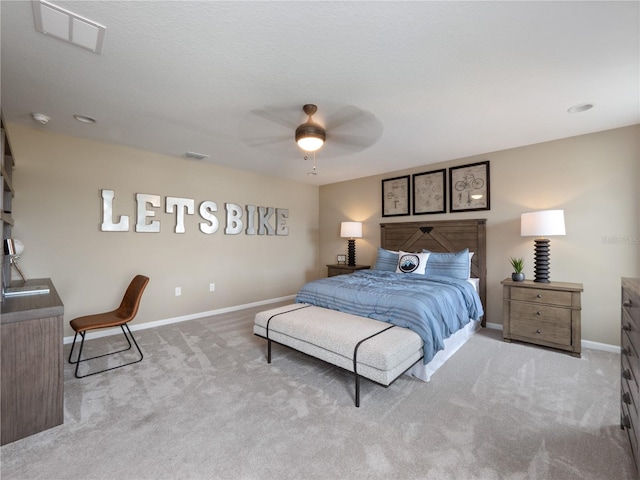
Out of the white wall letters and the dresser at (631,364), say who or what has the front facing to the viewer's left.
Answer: the dresser

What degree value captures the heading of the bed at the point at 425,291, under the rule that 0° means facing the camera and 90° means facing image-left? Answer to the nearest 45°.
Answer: approximately 45°

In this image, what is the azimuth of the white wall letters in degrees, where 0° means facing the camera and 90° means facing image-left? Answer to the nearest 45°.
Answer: approximately 315°

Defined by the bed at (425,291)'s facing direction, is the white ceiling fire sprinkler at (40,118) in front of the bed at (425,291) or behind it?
in front

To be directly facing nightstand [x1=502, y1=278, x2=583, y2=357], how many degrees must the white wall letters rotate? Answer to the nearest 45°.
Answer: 0° — it already faces it

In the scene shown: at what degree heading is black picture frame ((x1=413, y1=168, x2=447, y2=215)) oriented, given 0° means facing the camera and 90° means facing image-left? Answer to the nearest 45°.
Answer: approximately 45°

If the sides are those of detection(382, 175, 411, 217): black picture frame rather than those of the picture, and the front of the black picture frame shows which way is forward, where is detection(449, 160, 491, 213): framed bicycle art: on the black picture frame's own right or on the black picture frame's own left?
on the black picture frame's own left

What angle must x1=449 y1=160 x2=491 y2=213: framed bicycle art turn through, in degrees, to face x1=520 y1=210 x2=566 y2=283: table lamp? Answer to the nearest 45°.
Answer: approximately 90° to its left

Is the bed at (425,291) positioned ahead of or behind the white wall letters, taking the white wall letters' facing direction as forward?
ahead

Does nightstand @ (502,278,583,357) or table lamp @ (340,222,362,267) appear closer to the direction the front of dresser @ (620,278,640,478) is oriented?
the table lamp

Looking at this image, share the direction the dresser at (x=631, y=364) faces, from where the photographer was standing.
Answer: facing to the left of the viewer

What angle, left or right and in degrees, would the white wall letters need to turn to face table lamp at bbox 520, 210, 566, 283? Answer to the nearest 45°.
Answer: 0° — it already faces it

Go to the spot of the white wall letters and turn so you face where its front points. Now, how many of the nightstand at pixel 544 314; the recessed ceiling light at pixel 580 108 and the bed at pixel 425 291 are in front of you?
3

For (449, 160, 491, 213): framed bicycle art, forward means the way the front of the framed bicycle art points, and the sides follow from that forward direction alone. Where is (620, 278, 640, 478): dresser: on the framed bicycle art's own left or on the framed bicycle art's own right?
on the framed bicycle art's own left

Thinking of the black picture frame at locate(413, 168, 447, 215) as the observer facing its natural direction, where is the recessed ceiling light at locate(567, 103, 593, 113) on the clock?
The recessed ceiling light is roughly at 9 o'clock from the black picture frame.
